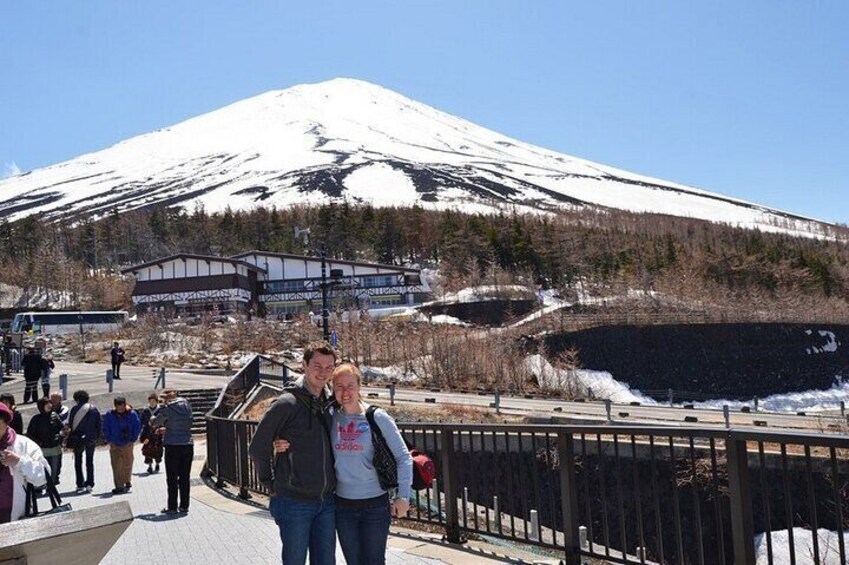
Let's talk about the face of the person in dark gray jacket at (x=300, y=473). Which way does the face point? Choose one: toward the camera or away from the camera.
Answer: toward the camera

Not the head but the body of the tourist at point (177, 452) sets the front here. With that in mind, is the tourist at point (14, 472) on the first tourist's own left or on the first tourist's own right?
on the first tourist's own left

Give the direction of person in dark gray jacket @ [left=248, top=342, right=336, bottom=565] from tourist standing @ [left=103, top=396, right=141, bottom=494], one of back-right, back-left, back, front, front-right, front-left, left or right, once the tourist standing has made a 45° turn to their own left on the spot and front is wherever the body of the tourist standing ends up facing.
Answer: front-right

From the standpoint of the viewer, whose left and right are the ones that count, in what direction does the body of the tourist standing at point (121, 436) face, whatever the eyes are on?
facing the viewer

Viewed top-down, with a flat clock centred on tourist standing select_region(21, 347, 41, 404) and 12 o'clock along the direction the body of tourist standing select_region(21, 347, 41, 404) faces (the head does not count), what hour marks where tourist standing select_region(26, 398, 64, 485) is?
tourist standing select_region(26, 398, 64, 485) is roughly at 6 o'clock from tourist standing select_region(21, 347, 41, 404).

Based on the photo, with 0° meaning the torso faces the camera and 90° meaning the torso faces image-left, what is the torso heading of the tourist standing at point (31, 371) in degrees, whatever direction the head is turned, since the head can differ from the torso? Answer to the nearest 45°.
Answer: approximately 180°

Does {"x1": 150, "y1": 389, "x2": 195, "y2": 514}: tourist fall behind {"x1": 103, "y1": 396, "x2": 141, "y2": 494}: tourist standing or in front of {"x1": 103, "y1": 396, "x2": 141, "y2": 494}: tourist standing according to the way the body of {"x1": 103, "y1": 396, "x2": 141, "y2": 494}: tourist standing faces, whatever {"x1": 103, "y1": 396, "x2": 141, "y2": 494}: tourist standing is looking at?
in front

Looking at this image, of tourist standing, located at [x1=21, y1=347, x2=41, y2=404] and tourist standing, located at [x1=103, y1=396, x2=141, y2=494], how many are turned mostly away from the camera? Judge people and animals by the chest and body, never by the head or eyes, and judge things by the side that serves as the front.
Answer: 1

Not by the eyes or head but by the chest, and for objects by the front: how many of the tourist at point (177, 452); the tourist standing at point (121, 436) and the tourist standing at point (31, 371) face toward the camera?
1

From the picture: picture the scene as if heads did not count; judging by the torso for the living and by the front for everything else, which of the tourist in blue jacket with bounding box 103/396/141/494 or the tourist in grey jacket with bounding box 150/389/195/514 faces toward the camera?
the tourist in blue jacket with bounding box 103/396/141/494

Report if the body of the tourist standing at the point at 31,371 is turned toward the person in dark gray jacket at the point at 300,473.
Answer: no
